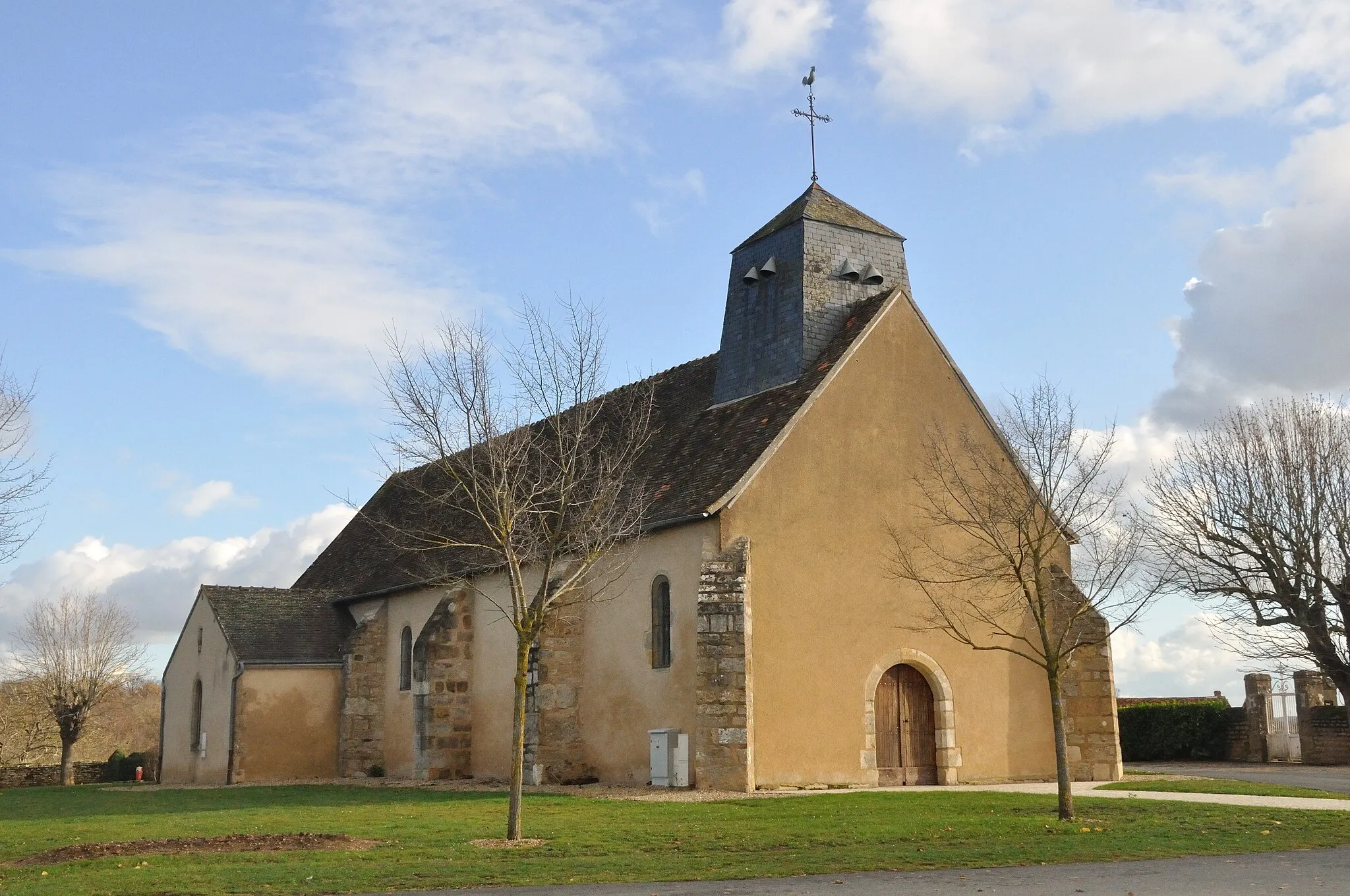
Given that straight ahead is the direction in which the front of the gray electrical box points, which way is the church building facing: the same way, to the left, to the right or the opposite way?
to the left

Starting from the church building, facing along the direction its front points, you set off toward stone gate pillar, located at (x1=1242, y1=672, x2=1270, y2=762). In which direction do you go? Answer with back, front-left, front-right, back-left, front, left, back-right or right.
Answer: left

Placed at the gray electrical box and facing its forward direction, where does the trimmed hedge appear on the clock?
The trimmed hedge is roughly at 6 o'clock from the gray electrical box.

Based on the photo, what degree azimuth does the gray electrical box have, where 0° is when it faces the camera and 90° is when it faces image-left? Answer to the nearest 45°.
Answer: approximately 45°

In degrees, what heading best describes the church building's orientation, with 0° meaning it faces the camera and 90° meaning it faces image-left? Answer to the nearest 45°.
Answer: approximately 315°

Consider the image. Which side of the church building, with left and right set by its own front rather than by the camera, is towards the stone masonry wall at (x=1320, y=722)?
left

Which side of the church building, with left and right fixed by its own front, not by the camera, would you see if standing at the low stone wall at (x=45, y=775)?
back

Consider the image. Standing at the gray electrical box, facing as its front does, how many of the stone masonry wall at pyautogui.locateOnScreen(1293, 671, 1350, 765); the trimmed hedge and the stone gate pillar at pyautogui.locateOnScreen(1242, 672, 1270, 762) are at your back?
3

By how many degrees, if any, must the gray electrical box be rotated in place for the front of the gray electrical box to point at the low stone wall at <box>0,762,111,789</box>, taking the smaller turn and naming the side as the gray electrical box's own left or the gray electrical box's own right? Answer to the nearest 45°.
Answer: approximately 90° to the gray electrical box's own right

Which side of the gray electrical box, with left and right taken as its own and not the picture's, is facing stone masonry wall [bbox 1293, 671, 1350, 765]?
back
